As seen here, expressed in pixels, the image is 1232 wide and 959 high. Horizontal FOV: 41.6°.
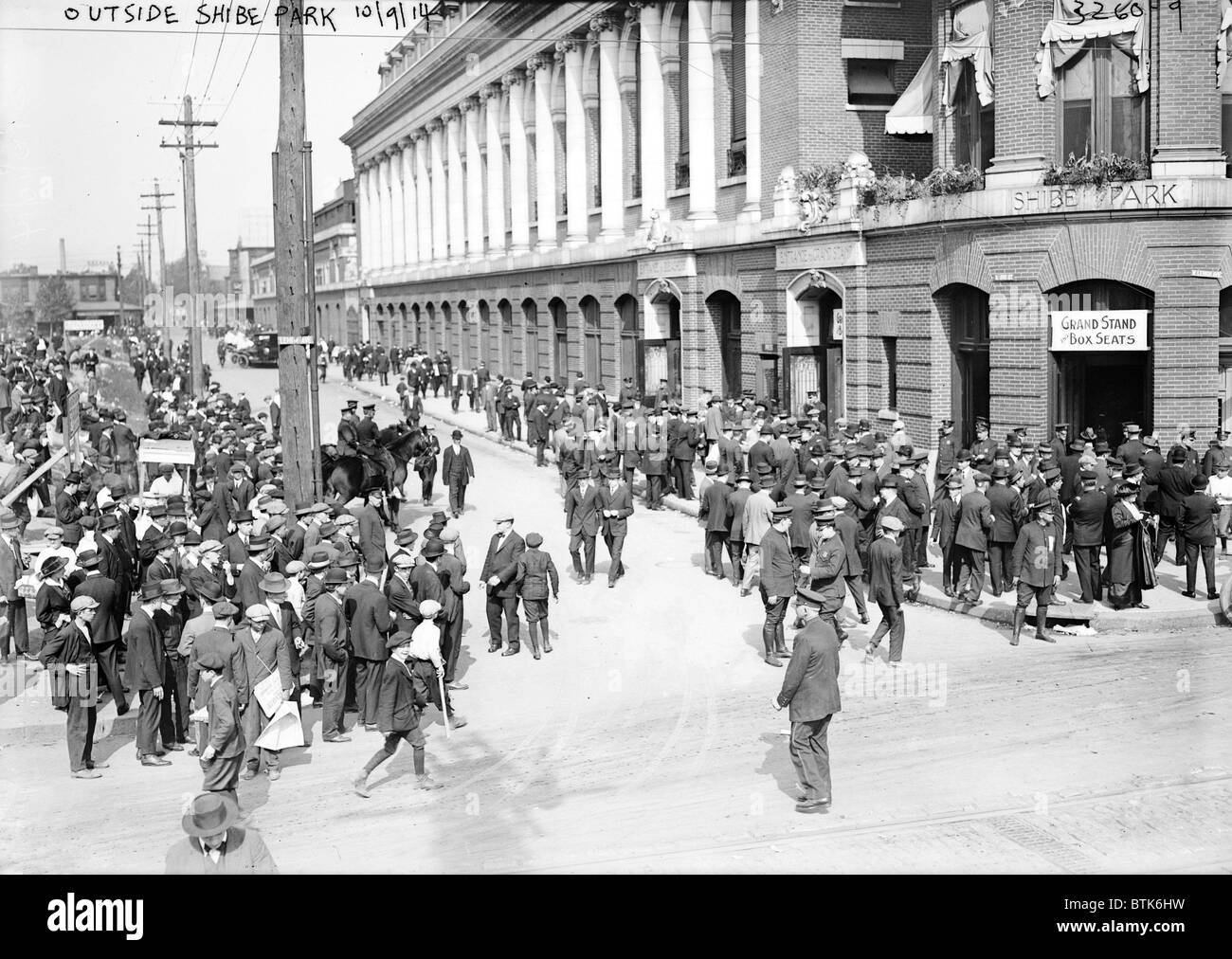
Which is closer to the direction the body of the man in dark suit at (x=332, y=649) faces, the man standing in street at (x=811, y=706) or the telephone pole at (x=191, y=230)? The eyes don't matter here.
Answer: the man standing in street

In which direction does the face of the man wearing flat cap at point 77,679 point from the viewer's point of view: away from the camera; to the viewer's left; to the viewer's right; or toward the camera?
to the viewer's right

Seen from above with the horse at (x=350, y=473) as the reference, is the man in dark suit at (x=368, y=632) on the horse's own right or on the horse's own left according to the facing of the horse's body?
on the horse's own right

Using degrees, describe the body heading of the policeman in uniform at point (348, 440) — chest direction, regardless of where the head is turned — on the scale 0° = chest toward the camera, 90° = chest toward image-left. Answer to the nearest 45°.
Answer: approximately 270°

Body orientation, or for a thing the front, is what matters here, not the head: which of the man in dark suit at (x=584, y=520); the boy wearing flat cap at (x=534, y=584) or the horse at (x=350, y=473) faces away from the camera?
the boy wearing flat cap

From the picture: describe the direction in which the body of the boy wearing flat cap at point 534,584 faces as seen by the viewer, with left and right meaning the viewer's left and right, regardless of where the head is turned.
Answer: facing away from the viewer
